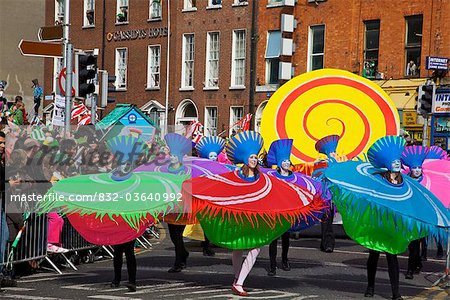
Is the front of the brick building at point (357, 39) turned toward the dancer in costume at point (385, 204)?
yes

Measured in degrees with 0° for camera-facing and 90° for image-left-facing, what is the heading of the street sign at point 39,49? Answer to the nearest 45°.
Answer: approximately 0°

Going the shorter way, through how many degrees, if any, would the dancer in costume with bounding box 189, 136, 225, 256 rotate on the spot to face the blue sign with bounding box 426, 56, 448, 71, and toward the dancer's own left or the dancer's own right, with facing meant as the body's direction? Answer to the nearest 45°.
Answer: approximately 135° to the dancer's own left

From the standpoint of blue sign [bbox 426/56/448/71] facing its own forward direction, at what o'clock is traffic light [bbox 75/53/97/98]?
The traffic light is roughly at 1 o'clock from the blue sign.

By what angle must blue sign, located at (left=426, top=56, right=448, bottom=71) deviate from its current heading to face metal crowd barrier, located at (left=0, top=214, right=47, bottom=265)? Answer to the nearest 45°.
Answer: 0° — it already faces it

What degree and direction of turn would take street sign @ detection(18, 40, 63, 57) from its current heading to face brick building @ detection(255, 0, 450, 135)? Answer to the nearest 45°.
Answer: approximately 135° to its left
